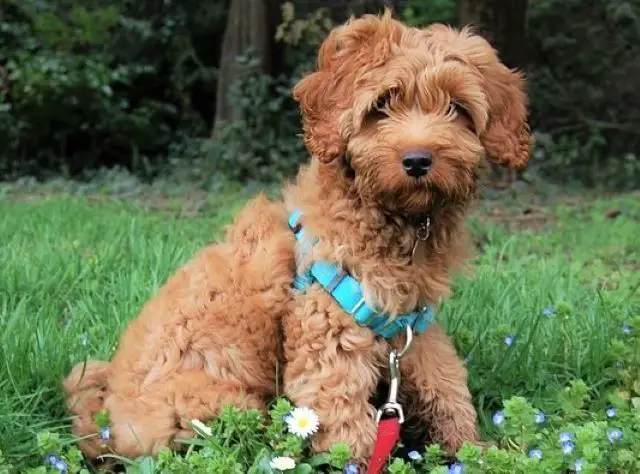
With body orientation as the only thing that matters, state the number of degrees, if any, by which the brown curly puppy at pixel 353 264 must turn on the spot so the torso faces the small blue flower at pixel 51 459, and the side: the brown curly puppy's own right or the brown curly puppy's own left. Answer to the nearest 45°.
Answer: approximately 135° to the brown curly puppy's own right

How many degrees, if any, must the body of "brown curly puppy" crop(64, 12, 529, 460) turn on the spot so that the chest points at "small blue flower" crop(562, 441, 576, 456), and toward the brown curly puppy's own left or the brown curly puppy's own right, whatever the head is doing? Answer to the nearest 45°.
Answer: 0° — it already faces it

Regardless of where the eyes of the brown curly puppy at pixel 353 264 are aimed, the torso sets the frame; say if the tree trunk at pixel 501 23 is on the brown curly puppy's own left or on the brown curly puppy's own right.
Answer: on the brown curly puppy's own left

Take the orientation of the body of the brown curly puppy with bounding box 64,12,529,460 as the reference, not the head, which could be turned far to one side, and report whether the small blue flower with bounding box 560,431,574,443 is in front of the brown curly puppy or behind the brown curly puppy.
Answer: in front

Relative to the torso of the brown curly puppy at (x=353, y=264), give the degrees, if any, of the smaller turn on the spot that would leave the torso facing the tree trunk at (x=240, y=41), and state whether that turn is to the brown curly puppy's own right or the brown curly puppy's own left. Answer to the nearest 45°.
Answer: approximately 135° to the brown curly puppy's own left

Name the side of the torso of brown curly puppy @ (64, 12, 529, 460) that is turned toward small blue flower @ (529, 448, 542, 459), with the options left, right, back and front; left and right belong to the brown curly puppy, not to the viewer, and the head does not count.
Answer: front
